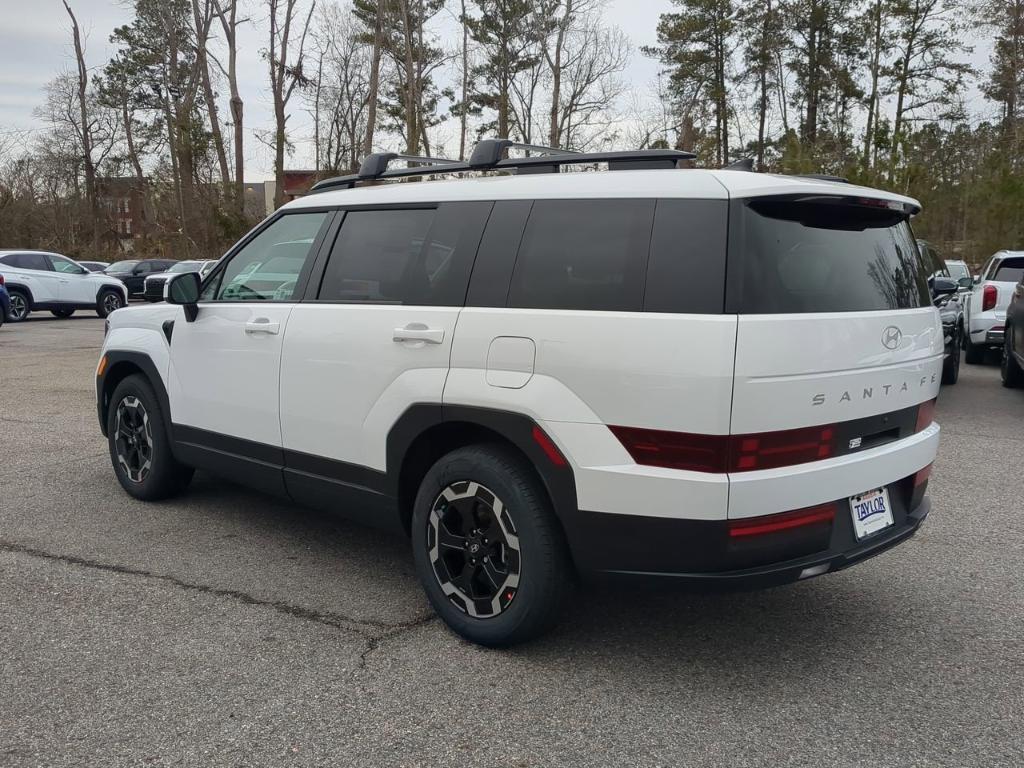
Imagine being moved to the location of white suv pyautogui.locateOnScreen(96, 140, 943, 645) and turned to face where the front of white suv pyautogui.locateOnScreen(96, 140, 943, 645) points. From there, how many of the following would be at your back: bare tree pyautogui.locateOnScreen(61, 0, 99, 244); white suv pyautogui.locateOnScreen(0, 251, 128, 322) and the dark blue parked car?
0

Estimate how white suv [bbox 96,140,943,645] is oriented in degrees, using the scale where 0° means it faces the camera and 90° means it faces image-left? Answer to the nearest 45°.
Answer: approximately 135°

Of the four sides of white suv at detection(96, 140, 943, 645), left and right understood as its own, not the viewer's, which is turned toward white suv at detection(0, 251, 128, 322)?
front

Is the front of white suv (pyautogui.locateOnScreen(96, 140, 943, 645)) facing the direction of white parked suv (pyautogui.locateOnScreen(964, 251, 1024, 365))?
no

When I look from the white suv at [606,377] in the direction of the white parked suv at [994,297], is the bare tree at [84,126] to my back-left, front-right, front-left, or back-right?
front-left

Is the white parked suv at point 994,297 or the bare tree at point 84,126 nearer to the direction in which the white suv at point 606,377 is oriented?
the bare tree

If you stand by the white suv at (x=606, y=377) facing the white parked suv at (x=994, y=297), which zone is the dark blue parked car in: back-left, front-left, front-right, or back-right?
front-left

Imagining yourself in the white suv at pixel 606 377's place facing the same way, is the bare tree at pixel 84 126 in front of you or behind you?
in front

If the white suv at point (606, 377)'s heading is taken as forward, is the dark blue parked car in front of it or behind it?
in front
